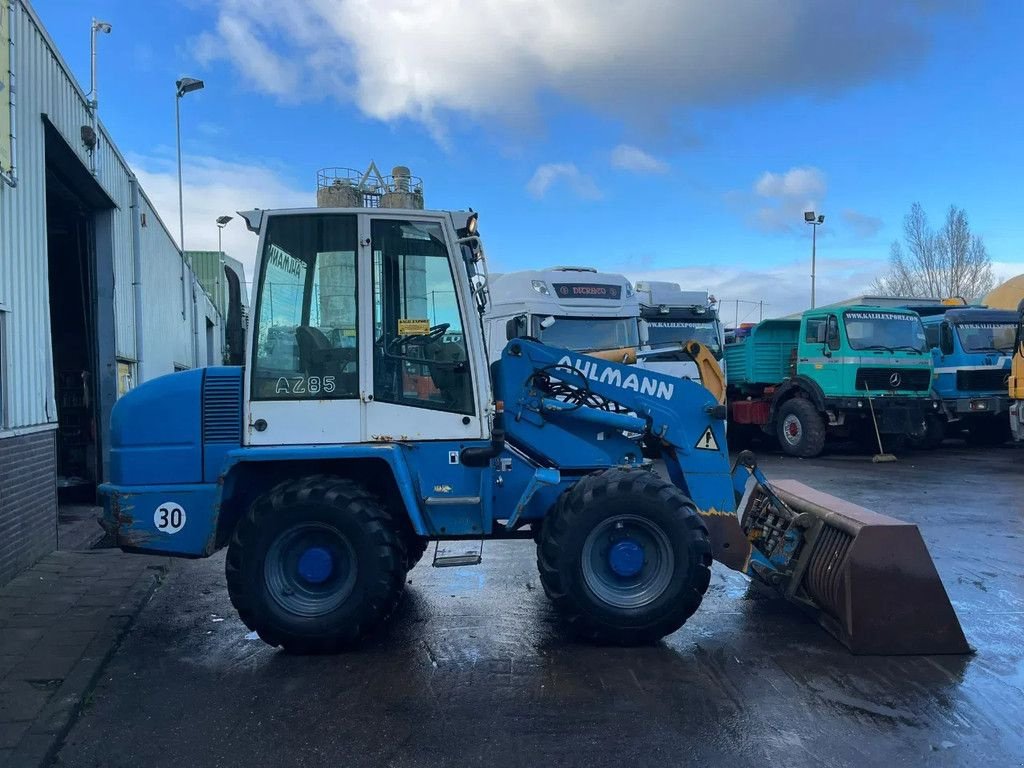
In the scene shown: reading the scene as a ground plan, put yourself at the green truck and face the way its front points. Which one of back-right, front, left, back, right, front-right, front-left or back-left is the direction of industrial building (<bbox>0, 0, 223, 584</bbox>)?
right

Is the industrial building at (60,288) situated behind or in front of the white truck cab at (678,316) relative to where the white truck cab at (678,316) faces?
in front

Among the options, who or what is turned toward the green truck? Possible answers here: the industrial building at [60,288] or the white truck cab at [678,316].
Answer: the industrial building

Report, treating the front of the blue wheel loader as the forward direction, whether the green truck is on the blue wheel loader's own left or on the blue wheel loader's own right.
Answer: on the blue wheel loader's own left

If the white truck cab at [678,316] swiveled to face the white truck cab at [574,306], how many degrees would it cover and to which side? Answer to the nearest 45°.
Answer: approximately 45° to its right

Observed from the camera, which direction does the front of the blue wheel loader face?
facing to the right of the viewer

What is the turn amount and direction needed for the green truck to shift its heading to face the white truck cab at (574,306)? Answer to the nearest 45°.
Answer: approximately 90° to its right

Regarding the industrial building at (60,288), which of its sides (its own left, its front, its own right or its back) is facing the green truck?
front

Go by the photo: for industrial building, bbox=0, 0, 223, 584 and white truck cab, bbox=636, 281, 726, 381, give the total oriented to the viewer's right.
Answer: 1

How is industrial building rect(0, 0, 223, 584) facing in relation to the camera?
to the viewer's right

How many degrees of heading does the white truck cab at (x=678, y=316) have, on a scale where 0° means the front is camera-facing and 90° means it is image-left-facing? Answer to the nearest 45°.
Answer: approximately 0°
